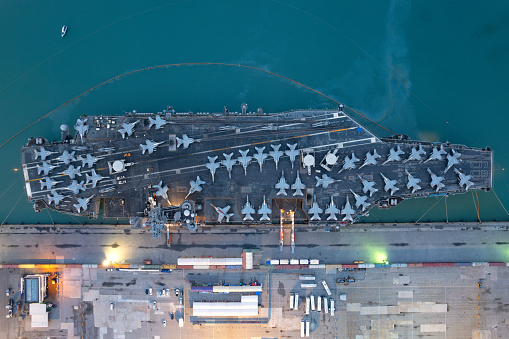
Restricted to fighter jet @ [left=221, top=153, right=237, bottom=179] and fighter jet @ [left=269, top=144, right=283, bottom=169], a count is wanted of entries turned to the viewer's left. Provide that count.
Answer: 0

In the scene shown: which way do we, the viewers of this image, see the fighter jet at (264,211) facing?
facing away from the viewer

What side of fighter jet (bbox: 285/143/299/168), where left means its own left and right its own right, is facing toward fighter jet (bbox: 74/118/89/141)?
right

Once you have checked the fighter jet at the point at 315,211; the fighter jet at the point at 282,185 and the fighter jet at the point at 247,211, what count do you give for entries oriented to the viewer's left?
0

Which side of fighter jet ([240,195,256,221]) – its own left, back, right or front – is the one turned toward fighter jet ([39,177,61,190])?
left

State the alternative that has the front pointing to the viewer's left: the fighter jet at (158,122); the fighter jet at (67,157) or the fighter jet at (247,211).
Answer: the fighter jet at (67,157)

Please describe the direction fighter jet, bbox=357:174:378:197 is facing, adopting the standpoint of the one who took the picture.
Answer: facing away from the viewer and to the left of the viewer

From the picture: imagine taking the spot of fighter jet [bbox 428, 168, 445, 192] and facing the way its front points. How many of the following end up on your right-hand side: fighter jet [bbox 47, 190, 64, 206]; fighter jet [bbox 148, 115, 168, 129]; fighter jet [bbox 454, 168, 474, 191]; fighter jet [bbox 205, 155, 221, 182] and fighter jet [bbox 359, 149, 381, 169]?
1

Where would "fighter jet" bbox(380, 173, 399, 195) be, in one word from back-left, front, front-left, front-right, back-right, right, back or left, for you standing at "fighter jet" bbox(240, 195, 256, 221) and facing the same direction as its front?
right

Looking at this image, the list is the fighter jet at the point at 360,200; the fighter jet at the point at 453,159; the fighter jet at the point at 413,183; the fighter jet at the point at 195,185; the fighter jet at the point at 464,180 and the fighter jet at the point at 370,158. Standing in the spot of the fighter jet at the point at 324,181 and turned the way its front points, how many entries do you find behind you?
1
